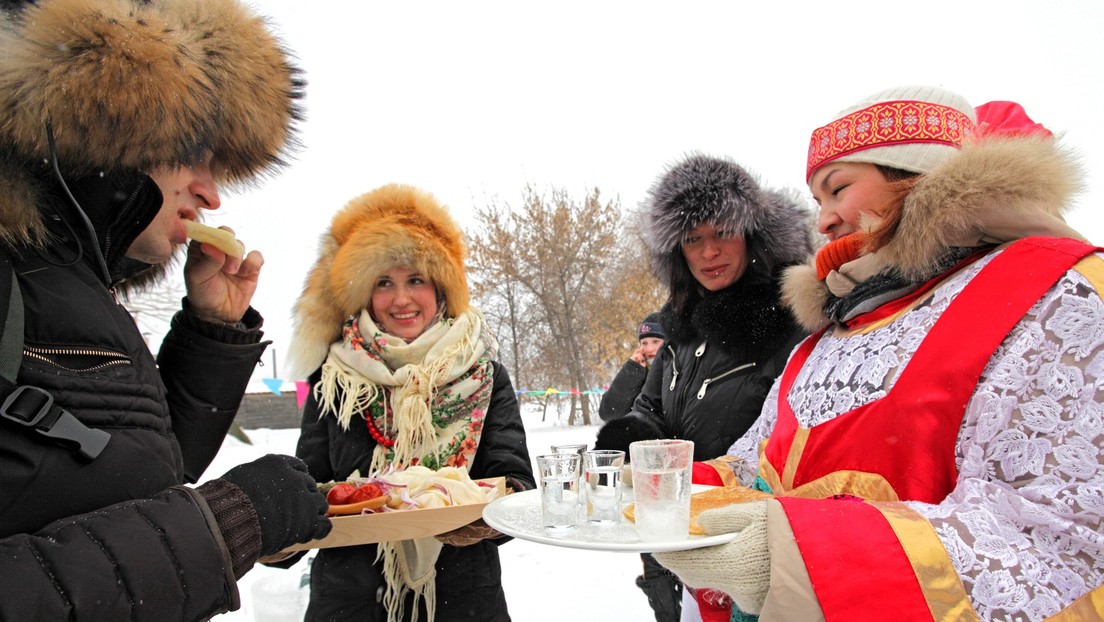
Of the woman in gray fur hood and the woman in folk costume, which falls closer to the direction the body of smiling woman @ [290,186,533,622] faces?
the woman in folk costume

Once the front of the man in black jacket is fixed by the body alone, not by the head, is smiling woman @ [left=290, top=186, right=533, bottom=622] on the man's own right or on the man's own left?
on the man's own left

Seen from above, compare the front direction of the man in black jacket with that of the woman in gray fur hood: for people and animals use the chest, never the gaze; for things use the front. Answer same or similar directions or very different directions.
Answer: very different directions

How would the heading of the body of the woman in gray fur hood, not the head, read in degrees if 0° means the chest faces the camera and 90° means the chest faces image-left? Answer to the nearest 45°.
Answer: approximately 45°

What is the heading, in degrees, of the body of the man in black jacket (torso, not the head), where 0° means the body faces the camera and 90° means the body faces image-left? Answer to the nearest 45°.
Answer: approximately 270°

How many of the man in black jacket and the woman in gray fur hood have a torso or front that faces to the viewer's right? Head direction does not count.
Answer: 1

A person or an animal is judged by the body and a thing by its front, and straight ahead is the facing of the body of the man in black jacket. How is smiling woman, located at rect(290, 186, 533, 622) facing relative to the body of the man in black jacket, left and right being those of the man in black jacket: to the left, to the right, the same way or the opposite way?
to the right

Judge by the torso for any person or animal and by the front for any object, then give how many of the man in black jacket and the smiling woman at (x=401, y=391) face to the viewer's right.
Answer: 1
